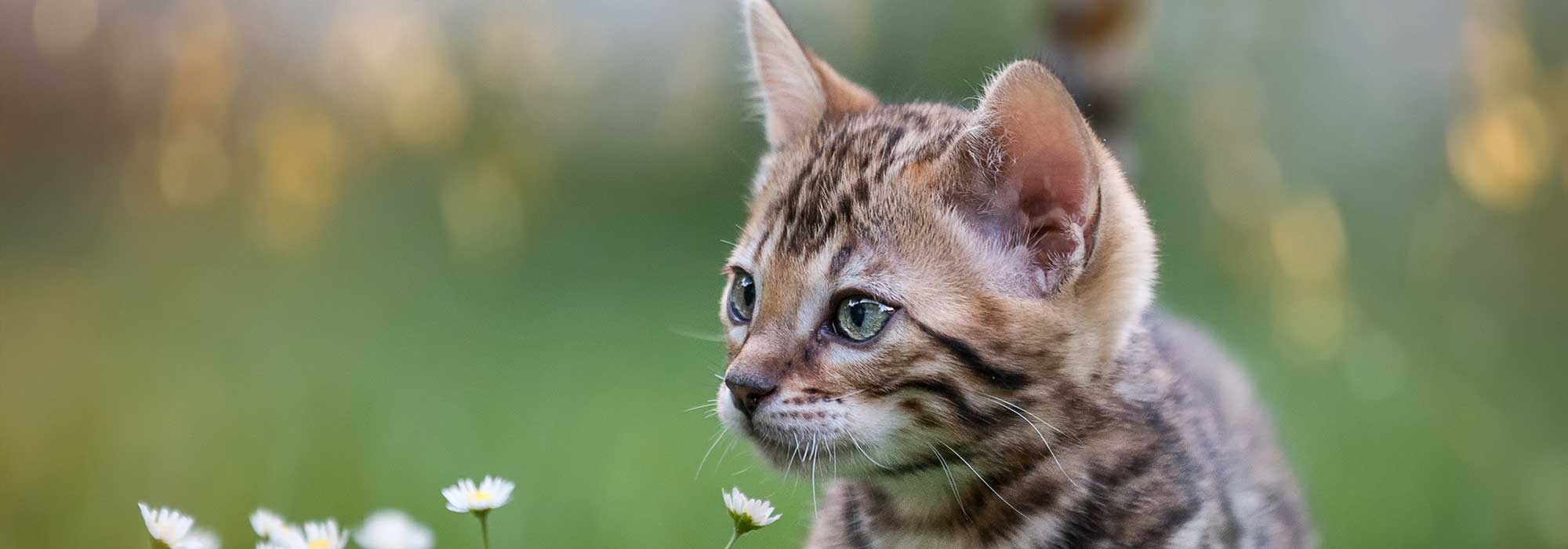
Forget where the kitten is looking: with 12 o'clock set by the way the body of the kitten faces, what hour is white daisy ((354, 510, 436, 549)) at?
The white daisy is roughly at 1 o'clock from the kitten.

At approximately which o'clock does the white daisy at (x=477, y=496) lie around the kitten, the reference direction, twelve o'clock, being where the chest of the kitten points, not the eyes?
The white daisy is roughly at 1 o'clock from the kitten.

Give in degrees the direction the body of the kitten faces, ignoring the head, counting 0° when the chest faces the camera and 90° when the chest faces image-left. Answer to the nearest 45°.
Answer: approximately 45°

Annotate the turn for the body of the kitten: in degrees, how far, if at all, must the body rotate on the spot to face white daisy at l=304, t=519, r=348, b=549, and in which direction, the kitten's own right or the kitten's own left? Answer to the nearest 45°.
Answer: approximately 45° to the kitten's own right
